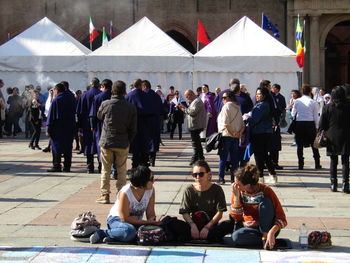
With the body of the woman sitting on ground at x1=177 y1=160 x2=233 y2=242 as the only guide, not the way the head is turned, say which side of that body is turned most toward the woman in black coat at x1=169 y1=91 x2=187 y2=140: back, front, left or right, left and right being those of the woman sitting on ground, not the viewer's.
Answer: back

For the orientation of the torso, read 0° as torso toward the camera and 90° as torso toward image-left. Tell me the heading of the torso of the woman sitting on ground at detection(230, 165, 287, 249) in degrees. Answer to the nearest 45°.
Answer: approximately 45°

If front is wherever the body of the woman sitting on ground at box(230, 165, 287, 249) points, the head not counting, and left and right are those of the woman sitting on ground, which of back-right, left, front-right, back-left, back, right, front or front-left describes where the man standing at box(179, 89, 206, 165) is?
back-right

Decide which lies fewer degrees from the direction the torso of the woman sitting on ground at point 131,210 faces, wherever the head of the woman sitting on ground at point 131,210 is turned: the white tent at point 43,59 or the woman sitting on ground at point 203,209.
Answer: the woman sitting on ground

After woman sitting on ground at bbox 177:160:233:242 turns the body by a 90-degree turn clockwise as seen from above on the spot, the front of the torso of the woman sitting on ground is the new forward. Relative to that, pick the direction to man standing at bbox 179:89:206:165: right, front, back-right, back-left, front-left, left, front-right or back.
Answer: right

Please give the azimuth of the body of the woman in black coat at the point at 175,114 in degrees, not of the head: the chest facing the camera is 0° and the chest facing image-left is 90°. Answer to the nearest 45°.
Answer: approximately 0°

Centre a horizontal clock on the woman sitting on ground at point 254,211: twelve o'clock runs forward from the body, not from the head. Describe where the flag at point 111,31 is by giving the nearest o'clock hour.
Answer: The flag is roughly at 4 o'clock from the woman sitting on ground.

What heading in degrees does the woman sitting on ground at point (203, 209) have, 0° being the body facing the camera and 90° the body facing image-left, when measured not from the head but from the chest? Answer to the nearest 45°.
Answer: approximately 0°
